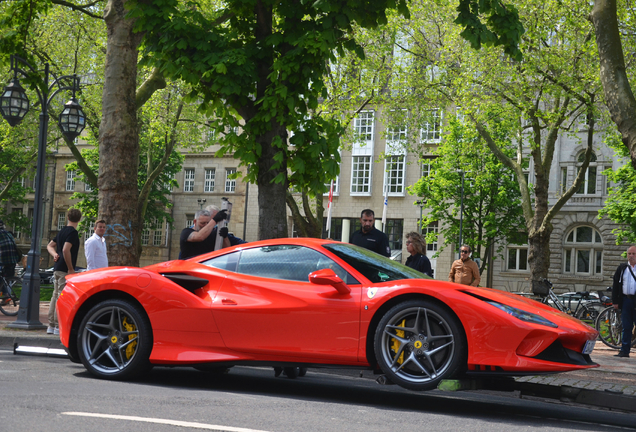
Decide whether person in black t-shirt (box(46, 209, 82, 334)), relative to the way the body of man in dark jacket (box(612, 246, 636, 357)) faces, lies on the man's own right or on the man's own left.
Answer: on the man's own right

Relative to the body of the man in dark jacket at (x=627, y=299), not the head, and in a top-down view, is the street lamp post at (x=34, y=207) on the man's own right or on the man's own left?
on the man's own right

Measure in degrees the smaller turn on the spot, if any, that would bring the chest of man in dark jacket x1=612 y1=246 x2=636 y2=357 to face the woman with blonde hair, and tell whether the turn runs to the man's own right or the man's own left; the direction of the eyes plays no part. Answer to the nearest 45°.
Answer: approximately 45° to the man's own right

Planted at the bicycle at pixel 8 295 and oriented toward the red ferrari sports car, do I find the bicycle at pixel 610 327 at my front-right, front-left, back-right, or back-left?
front-left

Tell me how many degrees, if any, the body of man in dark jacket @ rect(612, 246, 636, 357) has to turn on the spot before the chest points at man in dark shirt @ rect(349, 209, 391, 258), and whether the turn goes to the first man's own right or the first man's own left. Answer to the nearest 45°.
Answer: approximately 45° to the first man's own right

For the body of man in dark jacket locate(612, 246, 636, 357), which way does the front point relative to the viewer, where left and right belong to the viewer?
facing the viewer

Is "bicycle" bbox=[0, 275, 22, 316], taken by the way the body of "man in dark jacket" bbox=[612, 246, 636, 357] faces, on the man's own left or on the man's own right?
on the man's own right

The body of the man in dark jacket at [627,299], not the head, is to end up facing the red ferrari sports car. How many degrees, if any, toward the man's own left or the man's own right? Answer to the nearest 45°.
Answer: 0° — they already face it

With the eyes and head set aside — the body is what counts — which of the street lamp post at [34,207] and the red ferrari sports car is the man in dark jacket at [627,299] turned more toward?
the red ferrari sports car

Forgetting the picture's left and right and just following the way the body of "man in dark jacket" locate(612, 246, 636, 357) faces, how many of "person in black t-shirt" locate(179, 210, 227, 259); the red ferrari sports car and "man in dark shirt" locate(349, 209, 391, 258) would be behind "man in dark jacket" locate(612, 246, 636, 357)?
0

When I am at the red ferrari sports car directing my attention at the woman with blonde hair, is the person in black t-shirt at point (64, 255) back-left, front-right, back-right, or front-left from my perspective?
front-left
